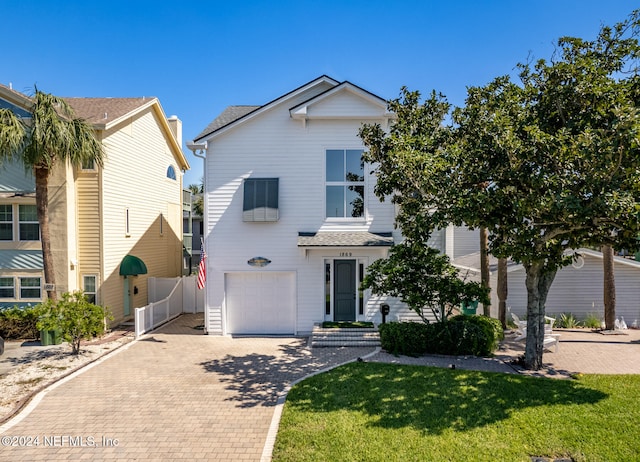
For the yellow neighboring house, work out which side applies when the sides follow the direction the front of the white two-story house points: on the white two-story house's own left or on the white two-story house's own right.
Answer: on the white two-story house's own right

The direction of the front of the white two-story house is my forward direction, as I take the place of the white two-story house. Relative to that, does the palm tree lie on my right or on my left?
on my right

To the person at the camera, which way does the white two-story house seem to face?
facing the viewer

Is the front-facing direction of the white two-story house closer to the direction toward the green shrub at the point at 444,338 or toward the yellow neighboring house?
the green shrub

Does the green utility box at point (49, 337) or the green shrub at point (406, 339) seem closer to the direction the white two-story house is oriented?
the green shrub
